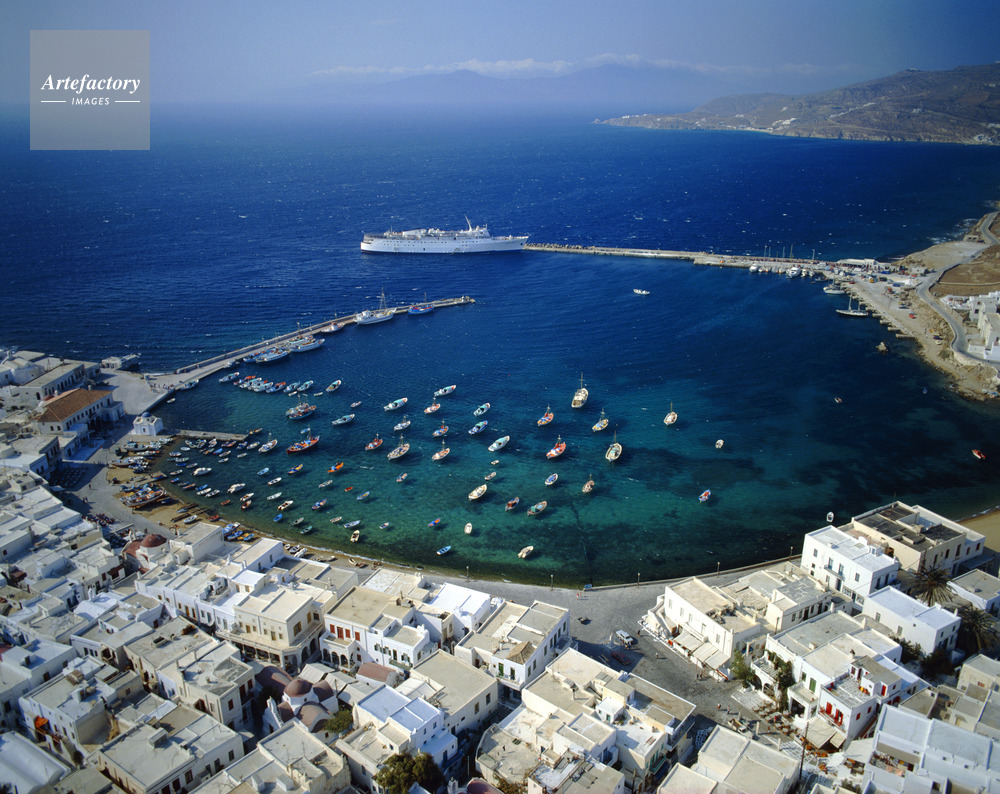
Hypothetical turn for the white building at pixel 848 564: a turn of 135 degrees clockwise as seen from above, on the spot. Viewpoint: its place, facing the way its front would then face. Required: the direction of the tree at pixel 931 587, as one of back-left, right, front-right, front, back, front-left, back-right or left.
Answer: right

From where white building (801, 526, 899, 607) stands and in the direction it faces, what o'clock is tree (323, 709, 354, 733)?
The tree is roughly at 12 o'clock from the white building.

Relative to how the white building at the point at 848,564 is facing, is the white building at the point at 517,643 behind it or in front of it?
in front

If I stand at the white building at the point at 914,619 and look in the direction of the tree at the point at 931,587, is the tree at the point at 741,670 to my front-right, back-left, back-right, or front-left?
back-left

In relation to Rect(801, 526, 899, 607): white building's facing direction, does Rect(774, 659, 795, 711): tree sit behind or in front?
in front
